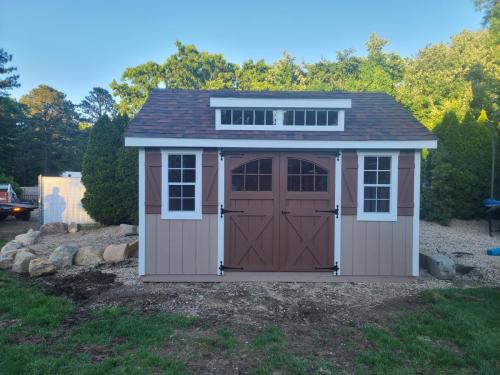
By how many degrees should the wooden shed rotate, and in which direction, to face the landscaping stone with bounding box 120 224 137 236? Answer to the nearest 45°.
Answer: approximately 135° to its right

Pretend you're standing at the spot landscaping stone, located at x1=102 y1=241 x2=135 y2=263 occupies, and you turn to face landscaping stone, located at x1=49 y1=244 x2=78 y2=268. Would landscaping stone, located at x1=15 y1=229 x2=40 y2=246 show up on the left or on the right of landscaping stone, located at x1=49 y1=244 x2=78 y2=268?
right

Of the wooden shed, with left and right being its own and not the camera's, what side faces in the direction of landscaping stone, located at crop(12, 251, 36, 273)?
right

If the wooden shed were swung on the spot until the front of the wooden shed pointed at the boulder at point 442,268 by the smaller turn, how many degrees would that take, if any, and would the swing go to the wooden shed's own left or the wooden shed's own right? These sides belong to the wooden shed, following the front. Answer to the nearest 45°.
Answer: approximately 90° to the wooden shed's own left

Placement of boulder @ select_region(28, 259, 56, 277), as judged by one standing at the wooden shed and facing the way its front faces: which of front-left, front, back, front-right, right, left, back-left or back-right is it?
right

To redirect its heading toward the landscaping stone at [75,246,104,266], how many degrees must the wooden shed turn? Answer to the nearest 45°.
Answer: approximately 90° to its right

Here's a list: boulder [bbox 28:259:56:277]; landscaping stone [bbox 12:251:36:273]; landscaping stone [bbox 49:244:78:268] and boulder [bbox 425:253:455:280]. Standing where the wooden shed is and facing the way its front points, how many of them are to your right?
3

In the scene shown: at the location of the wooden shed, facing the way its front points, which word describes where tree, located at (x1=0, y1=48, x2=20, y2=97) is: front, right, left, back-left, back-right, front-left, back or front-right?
back-right

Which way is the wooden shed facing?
toward the camera

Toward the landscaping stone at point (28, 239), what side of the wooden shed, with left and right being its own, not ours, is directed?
right

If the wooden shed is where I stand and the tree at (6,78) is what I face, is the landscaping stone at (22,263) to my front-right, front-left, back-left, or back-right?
front-left

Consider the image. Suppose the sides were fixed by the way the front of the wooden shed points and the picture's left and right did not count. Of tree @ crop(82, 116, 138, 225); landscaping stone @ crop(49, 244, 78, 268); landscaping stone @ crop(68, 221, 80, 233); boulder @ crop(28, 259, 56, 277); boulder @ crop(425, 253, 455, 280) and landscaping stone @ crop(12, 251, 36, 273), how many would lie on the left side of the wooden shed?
1

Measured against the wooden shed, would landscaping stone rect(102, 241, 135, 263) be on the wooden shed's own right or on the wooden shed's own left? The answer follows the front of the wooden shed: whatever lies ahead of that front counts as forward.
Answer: on the wooden shed's own right
